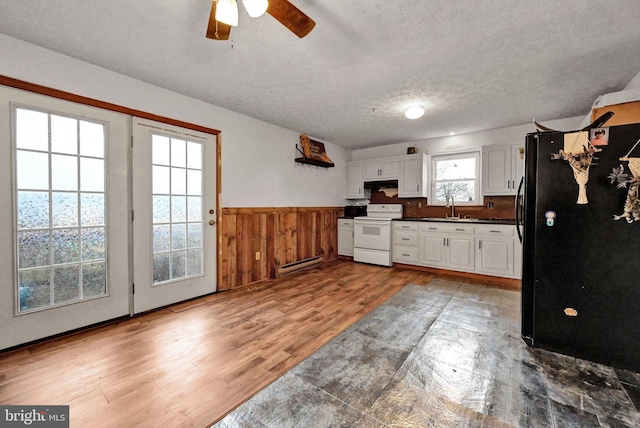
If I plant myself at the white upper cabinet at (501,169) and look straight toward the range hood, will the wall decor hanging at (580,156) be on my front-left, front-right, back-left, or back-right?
back-left

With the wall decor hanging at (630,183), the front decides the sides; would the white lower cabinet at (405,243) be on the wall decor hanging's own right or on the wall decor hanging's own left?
on the wall decor hanging's own right

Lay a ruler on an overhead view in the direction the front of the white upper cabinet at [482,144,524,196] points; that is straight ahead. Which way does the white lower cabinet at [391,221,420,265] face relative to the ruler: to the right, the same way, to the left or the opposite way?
the same way

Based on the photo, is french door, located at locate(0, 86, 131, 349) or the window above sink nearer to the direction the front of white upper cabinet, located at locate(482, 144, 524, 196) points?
the french door

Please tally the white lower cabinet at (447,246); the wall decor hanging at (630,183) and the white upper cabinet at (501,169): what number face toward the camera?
3

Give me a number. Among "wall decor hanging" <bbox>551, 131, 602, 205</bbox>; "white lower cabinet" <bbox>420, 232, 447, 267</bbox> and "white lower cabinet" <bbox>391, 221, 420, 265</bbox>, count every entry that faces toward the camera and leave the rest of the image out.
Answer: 3

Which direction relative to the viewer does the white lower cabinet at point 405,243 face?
toward the camera

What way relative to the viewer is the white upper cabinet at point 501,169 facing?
toward the camera

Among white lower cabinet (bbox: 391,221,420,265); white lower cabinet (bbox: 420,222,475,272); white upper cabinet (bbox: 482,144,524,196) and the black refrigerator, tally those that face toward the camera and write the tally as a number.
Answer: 3

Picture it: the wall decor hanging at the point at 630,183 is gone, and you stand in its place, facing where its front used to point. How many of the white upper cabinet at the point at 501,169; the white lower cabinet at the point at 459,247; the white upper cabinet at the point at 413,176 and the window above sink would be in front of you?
0

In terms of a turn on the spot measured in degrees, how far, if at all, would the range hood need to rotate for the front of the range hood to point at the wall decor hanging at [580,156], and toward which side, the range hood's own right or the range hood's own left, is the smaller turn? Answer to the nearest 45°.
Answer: approximately 45° to the range hood's own left

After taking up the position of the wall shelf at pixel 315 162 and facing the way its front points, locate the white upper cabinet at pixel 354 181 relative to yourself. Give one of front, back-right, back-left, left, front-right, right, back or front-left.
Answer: left

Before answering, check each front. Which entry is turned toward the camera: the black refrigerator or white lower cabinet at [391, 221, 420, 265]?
the white lower cabinet

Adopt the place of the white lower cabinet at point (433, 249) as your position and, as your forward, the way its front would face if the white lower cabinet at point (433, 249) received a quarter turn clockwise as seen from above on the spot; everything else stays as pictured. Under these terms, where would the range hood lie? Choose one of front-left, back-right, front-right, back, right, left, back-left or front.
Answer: front-right

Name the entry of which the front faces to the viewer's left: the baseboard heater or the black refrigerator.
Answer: the black refrigerator
